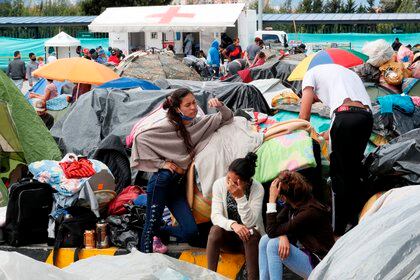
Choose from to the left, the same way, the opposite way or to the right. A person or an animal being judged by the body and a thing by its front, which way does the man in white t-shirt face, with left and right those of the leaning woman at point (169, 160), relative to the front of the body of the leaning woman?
the opposite way

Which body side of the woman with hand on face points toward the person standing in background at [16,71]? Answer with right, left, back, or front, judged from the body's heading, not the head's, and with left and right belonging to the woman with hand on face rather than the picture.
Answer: back

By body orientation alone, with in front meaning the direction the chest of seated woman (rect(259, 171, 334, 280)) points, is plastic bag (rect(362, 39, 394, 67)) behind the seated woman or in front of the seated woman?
behind

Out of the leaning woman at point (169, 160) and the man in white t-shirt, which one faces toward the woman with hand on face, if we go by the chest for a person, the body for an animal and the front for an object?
the leaning woman

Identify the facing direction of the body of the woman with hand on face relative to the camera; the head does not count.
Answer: toward the camera

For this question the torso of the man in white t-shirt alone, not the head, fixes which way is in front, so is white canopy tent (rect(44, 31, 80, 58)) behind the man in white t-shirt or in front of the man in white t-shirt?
in front

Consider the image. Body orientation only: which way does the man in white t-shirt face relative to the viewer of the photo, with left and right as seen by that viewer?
facing away from the viewer and to the left of the viewer

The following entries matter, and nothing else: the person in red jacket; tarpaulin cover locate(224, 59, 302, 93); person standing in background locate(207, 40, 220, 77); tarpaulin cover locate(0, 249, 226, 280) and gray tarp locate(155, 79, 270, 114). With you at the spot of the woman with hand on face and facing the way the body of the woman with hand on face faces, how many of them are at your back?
4
